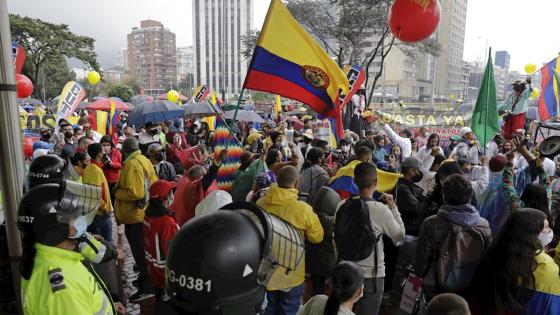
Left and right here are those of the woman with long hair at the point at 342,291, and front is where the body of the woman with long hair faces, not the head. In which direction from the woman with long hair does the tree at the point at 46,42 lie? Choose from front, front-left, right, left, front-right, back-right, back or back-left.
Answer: left

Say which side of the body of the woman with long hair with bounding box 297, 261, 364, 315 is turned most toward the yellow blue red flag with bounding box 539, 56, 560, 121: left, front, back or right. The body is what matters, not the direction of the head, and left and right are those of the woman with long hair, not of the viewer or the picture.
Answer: front

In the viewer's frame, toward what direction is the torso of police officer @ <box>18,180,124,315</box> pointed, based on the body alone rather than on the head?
to the viewer's right

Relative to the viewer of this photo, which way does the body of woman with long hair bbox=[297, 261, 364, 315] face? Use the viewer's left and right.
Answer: facing away from the viewer and to the right of the viewer

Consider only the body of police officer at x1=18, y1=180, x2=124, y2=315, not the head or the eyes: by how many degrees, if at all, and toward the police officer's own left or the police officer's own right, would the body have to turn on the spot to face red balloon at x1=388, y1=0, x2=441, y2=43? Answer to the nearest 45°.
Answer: approximately 45° to the police officer's own left

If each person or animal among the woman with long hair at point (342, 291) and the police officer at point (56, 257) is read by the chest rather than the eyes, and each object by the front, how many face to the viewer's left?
0

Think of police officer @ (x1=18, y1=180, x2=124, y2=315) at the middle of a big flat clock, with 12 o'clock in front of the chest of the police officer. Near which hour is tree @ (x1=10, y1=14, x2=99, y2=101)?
The tree is roughly at 9 o'clock from the police officer.
